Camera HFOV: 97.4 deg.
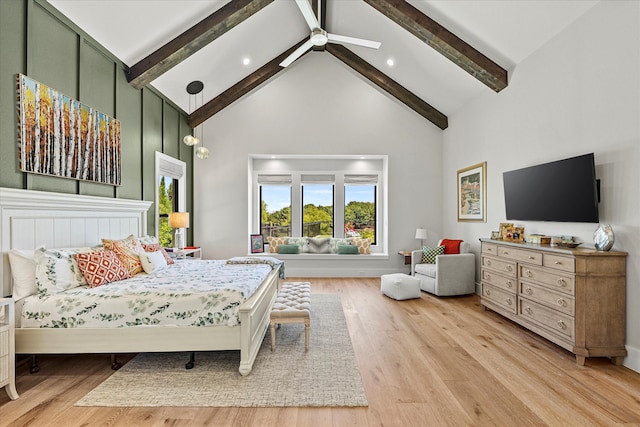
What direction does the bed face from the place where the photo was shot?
facing the viewer and to the right of the viewer

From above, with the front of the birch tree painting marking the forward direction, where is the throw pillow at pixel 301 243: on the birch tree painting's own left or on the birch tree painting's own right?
on the birch tree painting's own left

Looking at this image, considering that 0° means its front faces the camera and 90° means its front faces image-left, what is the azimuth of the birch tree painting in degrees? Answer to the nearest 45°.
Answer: approximately 315°

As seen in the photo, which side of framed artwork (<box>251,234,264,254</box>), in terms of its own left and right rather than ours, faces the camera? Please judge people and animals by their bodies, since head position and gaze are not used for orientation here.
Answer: front

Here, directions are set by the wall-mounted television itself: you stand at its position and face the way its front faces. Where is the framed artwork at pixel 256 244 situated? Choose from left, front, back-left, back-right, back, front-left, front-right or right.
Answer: front-right

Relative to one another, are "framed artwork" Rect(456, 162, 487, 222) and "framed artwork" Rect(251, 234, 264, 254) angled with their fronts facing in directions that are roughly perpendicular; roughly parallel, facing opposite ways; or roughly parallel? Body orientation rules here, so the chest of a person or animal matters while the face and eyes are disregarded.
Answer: roughly perpendicular

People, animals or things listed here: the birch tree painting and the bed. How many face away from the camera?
0

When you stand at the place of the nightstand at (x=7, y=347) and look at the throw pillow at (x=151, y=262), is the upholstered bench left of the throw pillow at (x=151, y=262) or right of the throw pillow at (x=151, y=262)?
right

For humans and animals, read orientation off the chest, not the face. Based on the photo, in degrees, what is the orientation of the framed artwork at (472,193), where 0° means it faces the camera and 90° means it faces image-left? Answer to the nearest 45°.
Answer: approximately 45°

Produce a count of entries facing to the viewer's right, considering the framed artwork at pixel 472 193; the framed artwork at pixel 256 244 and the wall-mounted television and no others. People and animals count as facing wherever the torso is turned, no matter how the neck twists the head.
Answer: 0

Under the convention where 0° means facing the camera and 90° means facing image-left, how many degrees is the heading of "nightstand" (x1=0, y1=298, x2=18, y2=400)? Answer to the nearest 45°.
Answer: approximately 315°

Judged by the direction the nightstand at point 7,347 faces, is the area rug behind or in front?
in front
